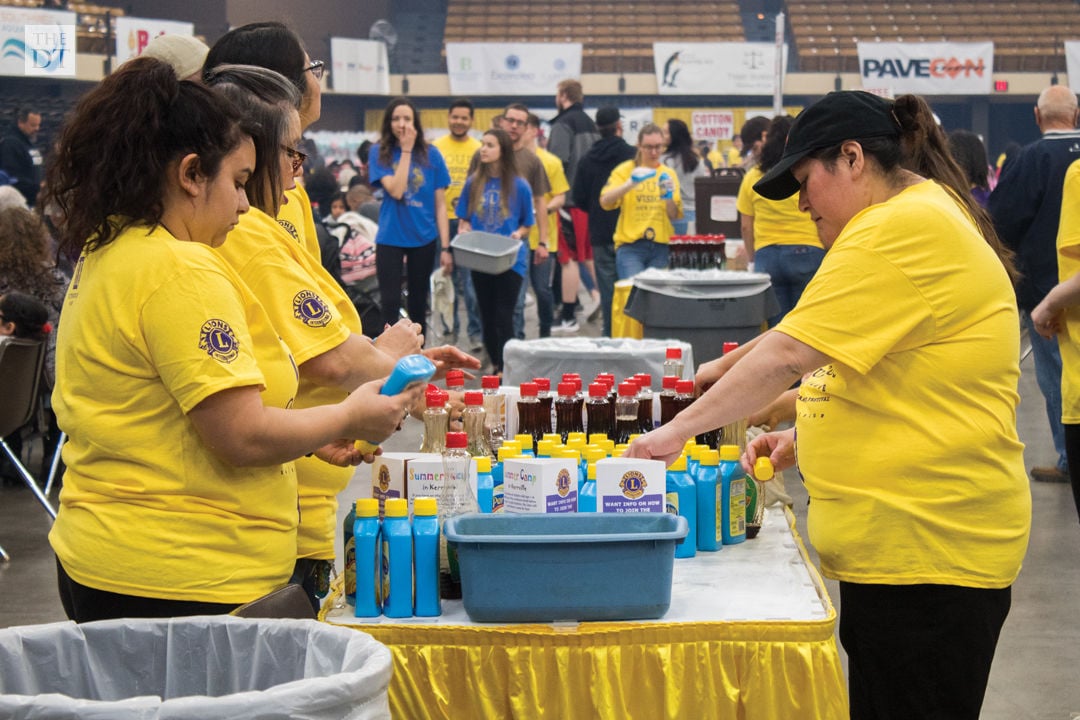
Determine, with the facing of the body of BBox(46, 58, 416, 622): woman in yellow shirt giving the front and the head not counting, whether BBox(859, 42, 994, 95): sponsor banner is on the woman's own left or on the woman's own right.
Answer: on the woman's own left

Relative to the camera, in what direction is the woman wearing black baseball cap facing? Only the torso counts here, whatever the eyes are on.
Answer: to the viewer's left

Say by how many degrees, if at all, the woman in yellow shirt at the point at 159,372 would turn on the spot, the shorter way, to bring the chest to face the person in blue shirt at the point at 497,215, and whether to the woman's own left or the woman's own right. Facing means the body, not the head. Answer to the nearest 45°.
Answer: approximately 90° to the woman's own left

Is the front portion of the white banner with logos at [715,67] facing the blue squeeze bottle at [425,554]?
yes

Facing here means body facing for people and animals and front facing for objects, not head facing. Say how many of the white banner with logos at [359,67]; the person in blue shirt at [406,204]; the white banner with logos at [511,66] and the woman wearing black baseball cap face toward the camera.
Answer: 3

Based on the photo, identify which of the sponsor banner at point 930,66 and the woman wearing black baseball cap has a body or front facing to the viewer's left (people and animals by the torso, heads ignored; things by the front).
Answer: the woman wearing black baseball cap

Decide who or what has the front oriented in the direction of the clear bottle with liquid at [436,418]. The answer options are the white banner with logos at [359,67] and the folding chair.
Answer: the white banner with logos

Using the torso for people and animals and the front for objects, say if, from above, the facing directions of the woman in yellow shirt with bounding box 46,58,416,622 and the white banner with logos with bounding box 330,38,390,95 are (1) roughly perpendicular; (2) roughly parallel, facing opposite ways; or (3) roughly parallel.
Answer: roughly perpendicular

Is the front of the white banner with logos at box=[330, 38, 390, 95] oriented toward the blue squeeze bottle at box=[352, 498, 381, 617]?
yes

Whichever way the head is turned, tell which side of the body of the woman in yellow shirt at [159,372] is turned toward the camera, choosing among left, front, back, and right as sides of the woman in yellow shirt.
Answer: right

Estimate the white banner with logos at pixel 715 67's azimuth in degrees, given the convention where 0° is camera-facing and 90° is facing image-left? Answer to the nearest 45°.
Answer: approximately 0°
